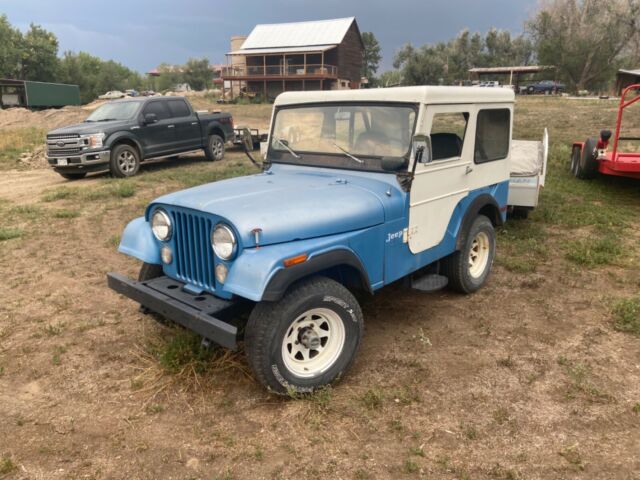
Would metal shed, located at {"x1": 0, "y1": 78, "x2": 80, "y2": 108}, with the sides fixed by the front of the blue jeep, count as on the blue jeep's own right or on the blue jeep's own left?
on the blue jeep's own right

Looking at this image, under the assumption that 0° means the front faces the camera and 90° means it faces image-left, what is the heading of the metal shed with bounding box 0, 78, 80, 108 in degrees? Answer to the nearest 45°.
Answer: approximately 45°

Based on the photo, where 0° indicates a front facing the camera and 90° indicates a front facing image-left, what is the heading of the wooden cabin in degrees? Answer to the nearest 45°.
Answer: approximately 45°

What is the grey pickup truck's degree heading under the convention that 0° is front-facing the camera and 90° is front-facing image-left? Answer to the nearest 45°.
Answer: approximately 45°

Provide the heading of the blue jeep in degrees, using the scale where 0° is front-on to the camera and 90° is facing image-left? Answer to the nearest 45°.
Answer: approximately 45°

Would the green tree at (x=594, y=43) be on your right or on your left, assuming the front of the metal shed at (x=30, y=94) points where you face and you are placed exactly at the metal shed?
on your left

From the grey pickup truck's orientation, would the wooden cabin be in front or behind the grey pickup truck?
behind

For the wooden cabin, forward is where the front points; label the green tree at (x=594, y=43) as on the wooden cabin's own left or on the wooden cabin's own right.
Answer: on the wooden cabin's own left

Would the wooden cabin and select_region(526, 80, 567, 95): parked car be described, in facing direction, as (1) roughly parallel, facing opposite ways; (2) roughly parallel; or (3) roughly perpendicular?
roughly perpendicular

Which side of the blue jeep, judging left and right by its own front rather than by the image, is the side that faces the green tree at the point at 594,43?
back
